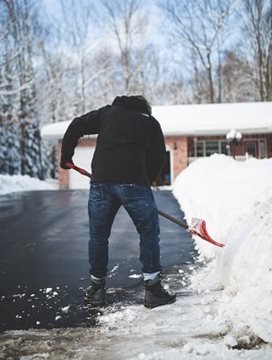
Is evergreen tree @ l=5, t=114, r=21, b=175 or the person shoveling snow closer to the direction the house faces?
the person shoveling snow

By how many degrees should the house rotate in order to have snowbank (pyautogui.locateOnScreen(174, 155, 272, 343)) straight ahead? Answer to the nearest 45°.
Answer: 0° — it already faces it

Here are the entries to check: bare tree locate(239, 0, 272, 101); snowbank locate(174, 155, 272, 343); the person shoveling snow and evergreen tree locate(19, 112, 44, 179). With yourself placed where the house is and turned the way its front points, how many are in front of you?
2

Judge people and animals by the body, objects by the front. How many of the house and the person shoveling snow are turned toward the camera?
1

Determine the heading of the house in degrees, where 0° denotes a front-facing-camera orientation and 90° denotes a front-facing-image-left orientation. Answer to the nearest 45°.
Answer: approximately 0°

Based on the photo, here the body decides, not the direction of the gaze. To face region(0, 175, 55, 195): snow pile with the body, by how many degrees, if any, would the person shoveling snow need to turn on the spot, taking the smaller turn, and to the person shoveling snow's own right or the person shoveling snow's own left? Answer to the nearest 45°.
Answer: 0° — they already face it

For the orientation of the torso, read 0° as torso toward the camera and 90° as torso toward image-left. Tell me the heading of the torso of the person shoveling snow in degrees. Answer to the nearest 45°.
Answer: approximately 180°

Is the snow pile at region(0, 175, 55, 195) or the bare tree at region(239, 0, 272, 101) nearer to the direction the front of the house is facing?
the snow pile
